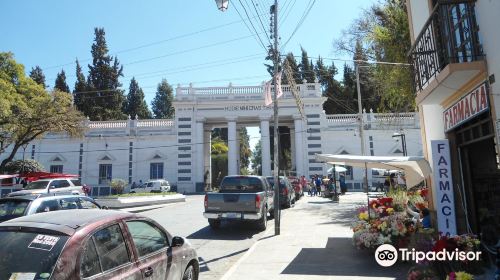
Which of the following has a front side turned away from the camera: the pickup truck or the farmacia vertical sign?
the pickup truck

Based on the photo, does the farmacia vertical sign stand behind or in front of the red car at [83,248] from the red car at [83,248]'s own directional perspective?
in front

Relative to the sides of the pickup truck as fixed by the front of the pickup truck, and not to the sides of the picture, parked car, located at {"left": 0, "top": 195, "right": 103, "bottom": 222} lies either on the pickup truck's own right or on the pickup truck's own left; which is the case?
on the pickup truck's own left

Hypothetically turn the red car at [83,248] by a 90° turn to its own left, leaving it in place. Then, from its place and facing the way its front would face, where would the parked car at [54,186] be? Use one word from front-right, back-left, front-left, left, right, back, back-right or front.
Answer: front-right

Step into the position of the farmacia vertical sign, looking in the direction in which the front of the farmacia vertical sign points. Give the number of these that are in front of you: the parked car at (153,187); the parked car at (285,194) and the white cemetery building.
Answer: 0

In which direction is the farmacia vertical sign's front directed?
toward the camera

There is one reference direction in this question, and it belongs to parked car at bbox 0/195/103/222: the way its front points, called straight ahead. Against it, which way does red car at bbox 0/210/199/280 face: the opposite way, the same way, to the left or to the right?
the same way

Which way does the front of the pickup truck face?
away from the camera

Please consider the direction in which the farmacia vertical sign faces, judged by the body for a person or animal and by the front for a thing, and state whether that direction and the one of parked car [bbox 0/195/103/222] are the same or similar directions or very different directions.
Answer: very different directions

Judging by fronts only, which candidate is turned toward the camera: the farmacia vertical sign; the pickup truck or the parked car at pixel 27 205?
the farmacia vertical sign

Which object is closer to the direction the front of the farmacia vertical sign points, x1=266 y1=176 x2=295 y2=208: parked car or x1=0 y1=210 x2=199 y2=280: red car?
the red car

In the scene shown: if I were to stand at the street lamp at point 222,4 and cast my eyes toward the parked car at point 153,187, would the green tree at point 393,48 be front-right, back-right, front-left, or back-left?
front-right

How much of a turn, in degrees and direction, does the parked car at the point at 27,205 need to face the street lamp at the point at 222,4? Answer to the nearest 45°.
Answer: approximately 90° to its right

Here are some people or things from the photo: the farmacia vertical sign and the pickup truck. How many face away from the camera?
1

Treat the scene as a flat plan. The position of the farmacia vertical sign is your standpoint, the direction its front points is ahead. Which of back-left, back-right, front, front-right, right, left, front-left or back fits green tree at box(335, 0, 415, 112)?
back

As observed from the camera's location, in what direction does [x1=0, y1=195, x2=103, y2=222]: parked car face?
facing away from the viewer and to the right of the viewer
